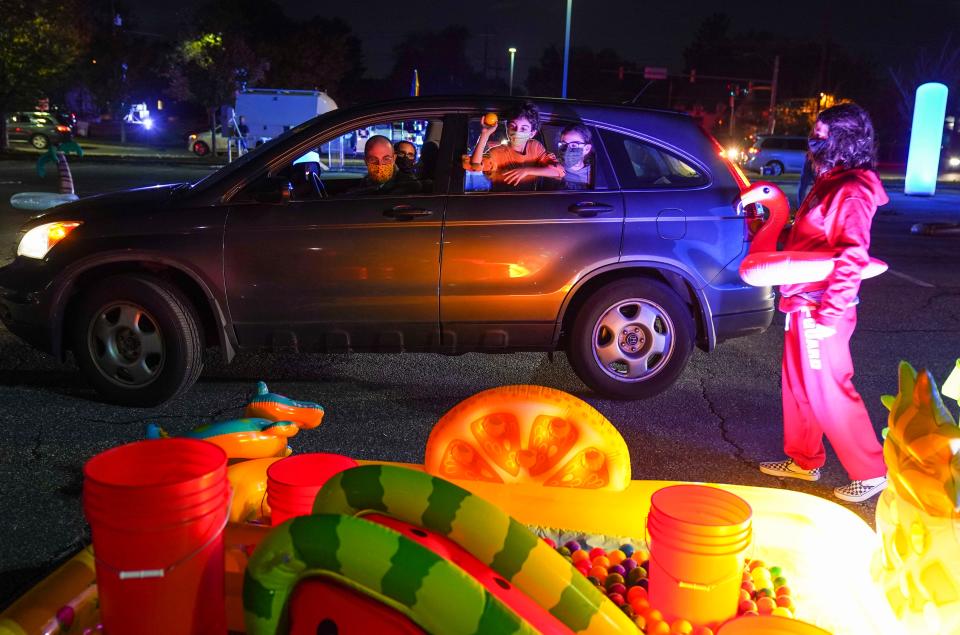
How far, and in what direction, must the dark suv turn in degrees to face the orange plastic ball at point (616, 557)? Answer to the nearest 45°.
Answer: approximately 90° to its left

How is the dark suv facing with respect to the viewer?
to the viewer's left

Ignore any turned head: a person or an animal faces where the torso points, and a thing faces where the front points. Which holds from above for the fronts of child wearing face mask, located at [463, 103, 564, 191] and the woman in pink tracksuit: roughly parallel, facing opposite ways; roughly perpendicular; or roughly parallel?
roughly perpendicular

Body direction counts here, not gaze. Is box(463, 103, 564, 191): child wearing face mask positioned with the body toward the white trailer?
no

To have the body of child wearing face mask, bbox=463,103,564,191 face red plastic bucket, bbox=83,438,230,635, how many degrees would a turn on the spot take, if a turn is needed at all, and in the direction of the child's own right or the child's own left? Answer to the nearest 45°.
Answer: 0° — they already face it

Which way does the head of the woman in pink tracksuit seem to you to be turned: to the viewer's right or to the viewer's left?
to the viewer's left

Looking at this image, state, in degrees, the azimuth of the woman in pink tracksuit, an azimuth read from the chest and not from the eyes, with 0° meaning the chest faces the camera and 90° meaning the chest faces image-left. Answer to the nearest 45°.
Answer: approximately 90°

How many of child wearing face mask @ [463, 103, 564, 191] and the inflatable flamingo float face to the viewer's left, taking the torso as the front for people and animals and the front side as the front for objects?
1

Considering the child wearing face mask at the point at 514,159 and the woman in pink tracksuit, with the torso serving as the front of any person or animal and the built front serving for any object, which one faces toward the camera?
the child wearing face mask

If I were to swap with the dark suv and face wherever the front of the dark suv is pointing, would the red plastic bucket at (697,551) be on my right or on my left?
on my left

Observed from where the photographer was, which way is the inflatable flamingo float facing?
facing to the left of the viewer

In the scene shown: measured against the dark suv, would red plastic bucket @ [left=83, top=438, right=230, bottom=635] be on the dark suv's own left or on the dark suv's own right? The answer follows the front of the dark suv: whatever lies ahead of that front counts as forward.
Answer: on the dark suv's own left

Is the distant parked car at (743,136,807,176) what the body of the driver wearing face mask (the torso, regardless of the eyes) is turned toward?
no

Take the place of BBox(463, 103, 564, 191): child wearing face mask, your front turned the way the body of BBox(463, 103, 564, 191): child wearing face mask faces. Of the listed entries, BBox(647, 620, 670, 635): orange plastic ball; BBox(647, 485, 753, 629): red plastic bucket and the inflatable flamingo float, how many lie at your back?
0

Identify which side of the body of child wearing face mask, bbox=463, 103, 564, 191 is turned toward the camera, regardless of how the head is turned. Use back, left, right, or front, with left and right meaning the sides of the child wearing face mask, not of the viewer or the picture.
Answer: front
